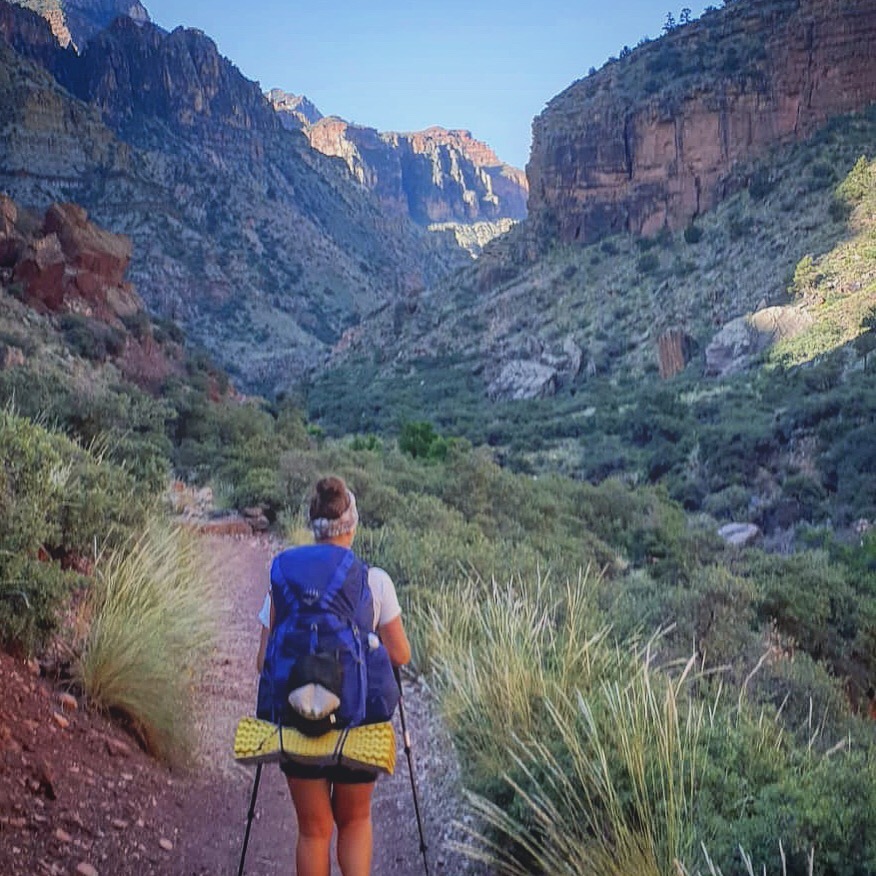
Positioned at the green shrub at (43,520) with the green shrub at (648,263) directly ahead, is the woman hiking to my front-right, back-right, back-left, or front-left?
back-right

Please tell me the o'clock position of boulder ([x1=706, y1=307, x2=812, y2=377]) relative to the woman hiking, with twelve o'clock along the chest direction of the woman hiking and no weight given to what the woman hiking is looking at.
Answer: The boulder is roughly at 1 o'clock from the woman hiking.

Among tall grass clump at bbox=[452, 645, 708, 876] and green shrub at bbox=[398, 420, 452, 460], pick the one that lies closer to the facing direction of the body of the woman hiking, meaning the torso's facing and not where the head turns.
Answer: the green shrub

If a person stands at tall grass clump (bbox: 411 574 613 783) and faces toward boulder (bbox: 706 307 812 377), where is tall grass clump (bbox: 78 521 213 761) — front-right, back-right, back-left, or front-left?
back-left

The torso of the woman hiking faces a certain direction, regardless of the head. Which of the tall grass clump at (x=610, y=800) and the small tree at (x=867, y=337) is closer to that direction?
the small tree

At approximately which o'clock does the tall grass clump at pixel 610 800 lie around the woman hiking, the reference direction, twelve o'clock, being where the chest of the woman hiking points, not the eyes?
The tall grass clump is roughly at 3 o'clock from the woman hiking.

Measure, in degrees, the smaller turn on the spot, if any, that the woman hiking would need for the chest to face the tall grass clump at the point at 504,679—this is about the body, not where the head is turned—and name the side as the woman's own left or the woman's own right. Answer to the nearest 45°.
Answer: approximately 45° to the woman's own right

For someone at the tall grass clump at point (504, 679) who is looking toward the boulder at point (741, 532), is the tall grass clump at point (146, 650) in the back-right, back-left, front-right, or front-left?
back-left

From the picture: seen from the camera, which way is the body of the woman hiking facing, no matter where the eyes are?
away from the camera
